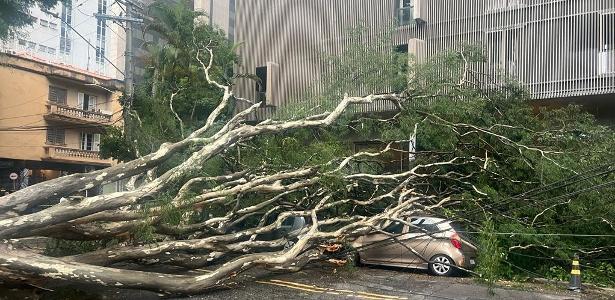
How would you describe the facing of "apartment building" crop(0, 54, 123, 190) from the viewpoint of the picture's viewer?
facing the viewer and to the right of the viewer

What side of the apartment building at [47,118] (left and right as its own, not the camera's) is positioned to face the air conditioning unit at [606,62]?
front
